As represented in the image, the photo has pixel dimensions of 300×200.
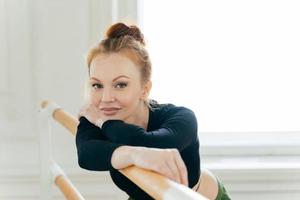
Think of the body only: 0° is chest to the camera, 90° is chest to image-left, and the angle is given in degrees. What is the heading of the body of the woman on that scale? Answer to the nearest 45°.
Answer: approximately 45°

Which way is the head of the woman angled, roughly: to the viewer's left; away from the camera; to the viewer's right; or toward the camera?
toward the camera
